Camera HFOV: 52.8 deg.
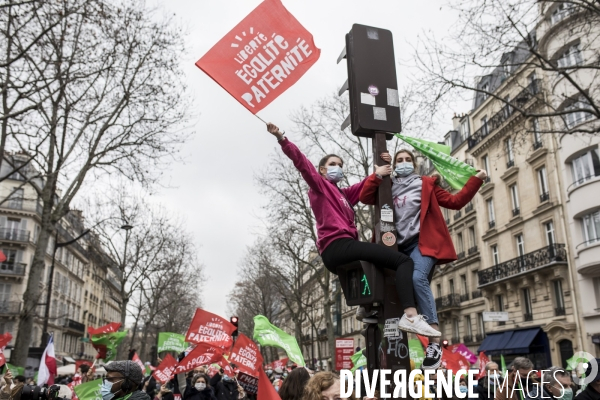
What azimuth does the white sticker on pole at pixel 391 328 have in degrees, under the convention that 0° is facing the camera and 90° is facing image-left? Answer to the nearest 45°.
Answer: approximately 0°

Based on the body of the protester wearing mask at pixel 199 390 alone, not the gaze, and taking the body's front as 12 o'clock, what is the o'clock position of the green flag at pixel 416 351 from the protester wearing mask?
The green flag is roughly at 9 o'clock from the protester wearing mask.

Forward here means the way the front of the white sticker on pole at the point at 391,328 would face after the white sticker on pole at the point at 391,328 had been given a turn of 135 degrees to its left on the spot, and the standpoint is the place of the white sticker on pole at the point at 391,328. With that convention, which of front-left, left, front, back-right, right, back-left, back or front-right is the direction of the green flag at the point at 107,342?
left

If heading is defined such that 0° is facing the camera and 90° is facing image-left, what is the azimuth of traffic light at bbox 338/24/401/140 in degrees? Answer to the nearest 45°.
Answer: approximately 135°

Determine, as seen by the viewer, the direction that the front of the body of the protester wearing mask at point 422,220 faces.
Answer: toward the camera

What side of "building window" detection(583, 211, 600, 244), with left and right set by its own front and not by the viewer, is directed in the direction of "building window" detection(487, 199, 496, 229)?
right

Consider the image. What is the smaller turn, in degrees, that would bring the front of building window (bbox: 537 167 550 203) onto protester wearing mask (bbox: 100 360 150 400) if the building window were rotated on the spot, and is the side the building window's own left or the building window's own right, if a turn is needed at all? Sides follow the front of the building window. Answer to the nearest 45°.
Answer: approximately 45° to the building window's own left

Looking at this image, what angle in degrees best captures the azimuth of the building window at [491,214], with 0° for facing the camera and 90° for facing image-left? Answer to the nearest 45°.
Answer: approximately 45°

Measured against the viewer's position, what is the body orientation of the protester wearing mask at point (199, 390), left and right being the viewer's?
facing the viewer

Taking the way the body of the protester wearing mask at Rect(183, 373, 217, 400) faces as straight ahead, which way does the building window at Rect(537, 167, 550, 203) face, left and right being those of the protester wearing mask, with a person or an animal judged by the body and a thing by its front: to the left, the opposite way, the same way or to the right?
to the right
